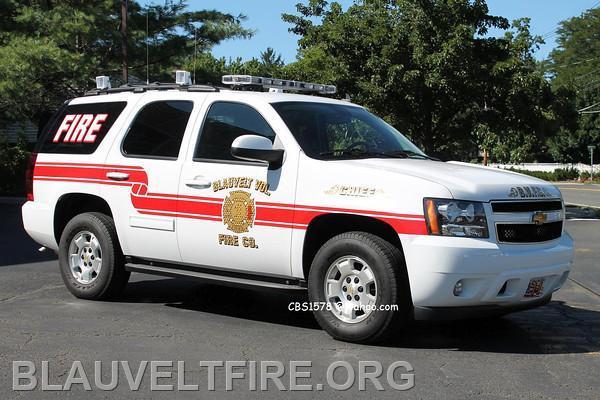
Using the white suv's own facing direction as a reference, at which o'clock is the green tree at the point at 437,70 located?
The green tree is roughly at 8 o'clock from the white suv.

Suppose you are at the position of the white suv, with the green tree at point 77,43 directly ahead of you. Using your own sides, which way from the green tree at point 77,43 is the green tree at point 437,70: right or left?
right

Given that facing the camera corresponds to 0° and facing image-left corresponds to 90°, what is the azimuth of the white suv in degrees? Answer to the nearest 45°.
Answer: approximately 315°

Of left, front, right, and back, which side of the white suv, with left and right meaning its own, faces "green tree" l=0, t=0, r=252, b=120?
back
